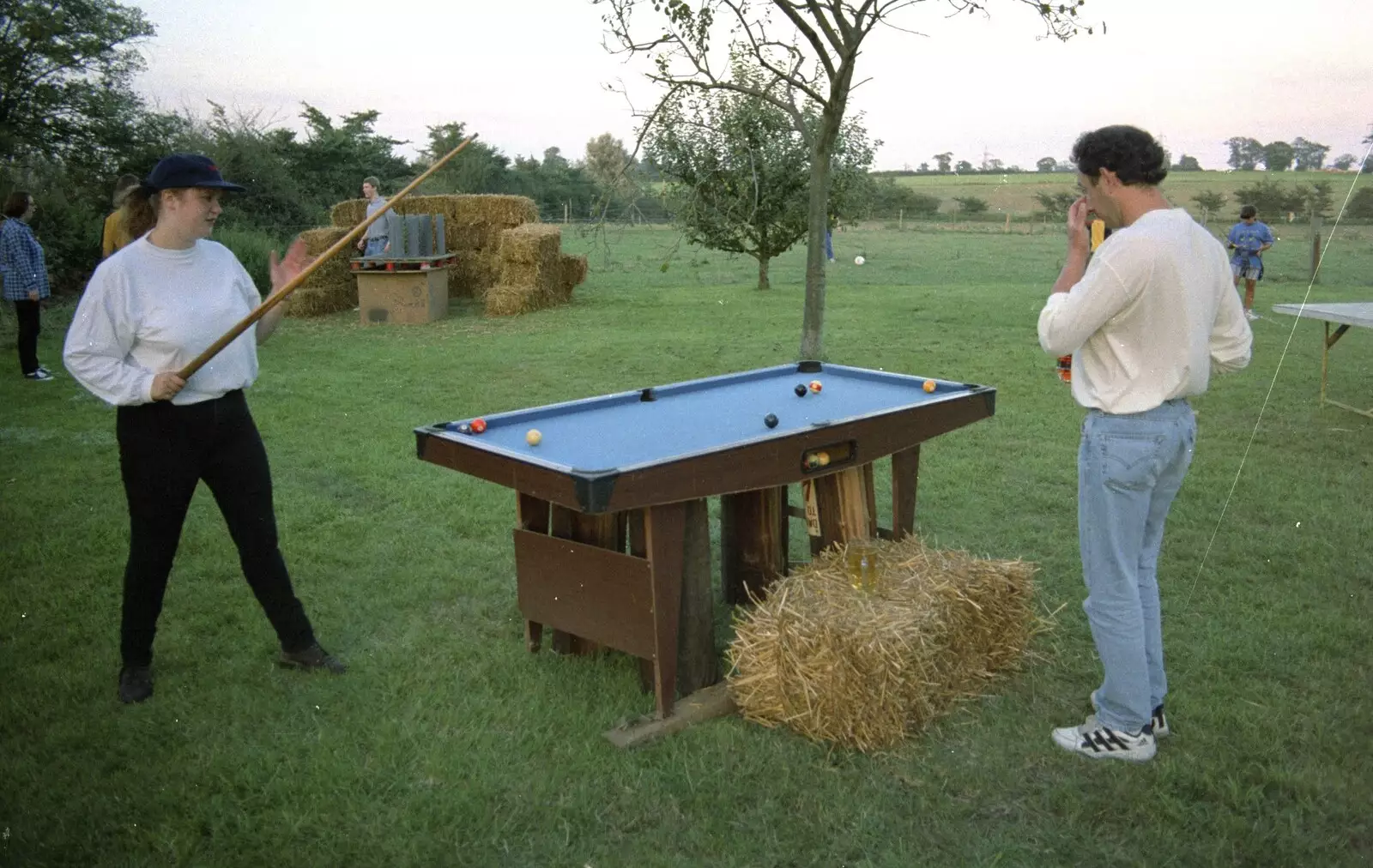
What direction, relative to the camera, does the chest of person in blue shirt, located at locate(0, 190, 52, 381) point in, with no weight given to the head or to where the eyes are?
to the viewer's right

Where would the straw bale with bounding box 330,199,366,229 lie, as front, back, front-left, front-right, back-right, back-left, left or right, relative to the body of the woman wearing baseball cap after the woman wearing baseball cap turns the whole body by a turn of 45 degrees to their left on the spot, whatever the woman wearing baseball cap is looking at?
left

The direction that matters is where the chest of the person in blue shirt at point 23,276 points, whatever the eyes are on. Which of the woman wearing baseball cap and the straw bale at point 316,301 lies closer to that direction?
the straw bale

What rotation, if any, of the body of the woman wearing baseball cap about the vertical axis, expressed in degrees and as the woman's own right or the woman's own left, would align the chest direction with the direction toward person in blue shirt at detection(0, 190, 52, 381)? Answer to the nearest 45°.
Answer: approximately 135° to the woman's own left

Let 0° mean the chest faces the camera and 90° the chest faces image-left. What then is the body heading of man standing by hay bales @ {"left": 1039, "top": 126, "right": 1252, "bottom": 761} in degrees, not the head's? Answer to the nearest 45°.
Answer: approximately 135°

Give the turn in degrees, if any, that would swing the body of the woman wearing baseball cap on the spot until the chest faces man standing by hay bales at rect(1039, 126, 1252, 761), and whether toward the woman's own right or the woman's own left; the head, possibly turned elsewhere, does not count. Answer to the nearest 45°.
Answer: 0° — they already face them

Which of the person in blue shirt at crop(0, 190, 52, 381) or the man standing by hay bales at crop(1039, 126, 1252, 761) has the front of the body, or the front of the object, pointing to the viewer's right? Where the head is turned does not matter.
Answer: the person in blue shirt

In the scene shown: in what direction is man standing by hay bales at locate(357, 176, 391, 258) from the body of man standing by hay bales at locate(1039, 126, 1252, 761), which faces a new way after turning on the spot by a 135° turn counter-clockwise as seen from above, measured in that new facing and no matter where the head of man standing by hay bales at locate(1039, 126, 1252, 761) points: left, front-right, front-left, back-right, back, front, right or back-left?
back-right

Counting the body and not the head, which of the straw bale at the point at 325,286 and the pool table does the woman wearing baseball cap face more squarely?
the pool table

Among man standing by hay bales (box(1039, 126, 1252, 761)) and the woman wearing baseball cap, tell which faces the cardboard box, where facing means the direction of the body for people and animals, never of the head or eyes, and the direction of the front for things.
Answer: the man standing by hay bales

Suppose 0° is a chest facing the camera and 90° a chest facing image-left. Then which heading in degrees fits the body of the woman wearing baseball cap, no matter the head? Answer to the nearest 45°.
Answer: approximately 315°

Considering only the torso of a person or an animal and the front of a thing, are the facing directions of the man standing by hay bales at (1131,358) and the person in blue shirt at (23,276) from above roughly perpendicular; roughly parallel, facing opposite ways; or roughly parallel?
roughly perpendicular

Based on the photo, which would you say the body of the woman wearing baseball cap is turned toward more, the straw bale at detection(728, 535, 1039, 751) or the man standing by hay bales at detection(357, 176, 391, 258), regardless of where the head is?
the straw bale

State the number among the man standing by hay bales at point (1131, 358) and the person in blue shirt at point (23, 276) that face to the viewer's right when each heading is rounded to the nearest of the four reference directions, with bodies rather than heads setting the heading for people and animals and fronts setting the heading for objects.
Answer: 1

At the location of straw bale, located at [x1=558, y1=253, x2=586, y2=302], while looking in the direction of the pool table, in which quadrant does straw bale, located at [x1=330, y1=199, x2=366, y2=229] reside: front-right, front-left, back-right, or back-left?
back-right
